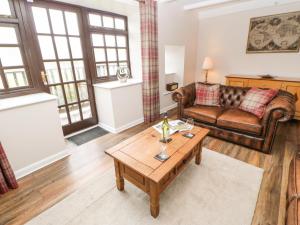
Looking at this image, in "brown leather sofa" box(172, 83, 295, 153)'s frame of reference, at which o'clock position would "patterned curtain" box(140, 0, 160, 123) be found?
The patterned curtain is roughly at 2 o'clock from the brown leather sofa.

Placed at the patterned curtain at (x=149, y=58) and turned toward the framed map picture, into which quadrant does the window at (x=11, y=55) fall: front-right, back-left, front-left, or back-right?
back-right

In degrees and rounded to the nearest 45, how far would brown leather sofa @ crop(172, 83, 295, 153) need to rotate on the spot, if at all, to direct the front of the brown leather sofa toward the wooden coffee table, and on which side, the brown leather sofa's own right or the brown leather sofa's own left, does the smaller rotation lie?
0° — it already faces it

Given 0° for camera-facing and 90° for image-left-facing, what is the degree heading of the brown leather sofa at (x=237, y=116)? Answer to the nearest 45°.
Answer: approximately 45°

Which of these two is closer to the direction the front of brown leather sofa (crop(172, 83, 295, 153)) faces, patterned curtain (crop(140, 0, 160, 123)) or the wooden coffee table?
the wooden coffee table

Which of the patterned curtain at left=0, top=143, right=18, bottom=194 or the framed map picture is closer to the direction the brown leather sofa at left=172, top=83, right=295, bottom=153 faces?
the patterned curtain

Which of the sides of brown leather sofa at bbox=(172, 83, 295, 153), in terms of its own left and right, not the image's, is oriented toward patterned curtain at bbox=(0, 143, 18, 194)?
front

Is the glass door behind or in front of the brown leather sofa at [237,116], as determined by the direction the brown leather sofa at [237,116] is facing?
in front

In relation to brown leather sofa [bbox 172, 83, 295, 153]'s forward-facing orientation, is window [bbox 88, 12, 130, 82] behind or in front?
in front

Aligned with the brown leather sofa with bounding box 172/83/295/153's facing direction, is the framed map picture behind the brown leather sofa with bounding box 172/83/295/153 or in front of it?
behind
